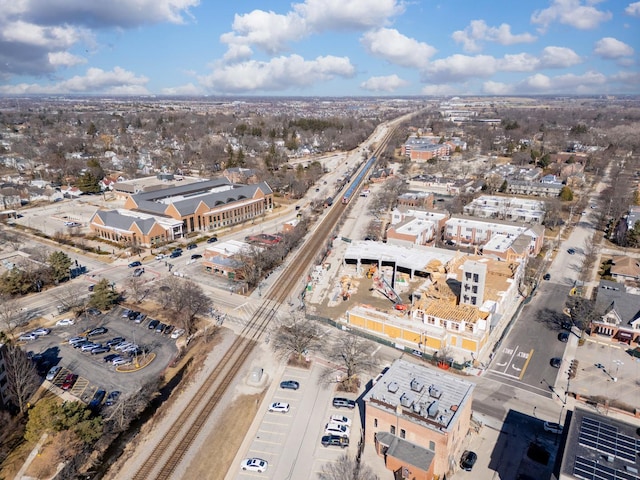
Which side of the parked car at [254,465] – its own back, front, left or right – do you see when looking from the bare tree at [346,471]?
back

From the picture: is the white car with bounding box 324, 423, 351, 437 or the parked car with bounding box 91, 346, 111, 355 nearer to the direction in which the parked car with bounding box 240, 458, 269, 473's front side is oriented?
the parked car

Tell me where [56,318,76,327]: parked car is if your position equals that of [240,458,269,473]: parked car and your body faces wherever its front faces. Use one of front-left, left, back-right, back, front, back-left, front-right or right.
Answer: front-right

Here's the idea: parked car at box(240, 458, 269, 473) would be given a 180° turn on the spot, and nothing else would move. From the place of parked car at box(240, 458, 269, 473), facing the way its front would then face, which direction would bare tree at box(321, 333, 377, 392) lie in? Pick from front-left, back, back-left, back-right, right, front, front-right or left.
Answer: front-left

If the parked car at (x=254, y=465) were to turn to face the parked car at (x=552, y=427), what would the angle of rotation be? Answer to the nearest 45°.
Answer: approximately 180°

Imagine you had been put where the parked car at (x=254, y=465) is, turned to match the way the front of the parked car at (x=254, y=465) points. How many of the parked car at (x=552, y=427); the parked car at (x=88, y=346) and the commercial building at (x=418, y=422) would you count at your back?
2

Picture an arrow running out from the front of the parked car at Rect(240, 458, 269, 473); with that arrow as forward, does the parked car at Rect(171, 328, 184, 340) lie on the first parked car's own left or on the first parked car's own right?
on the first parked car's own right

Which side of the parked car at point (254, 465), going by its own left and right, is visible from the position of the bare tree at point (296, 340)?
right

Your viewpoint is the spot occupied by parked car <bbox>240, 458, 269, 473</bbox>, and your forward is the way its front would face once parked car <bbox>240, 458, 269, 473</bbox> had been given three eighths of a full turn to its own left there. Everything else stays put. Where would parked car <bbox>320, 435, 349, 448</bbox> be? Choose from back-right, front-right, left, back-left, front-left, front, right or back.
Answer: front-left

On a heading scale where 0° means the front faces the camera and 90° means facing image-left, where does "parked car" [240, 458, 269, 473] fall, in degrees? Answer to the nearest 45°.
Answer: approximately 90°

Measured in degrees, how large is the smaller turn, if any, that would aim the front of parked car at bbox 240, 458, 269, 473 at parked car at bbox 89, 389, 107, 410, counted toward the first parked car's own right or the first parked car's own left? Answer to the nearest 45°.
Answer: approximately 45° to the first parked car's own right

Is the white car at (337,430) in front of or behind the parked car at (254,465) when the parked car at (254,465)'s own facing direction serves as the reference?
behind

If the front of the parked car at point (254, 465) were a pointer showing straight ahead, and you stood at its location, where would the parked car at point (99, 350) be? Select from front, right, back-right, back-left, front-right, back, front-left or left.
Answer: front-right

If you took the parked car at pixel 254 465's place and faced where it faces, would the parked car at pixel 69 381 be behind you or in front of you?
in front

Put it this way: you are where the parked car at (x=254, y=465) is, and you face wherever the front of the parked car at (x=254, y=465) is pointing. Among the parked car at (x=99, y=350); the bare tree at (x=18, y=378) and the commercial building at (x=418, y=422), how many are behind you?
1

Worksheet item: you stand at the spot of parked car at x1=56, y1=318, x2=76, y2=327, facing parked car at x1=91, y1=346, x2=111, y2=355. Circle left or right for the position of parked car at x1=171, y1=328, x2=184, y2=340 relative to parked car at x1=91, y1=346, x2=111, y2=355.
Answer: left
